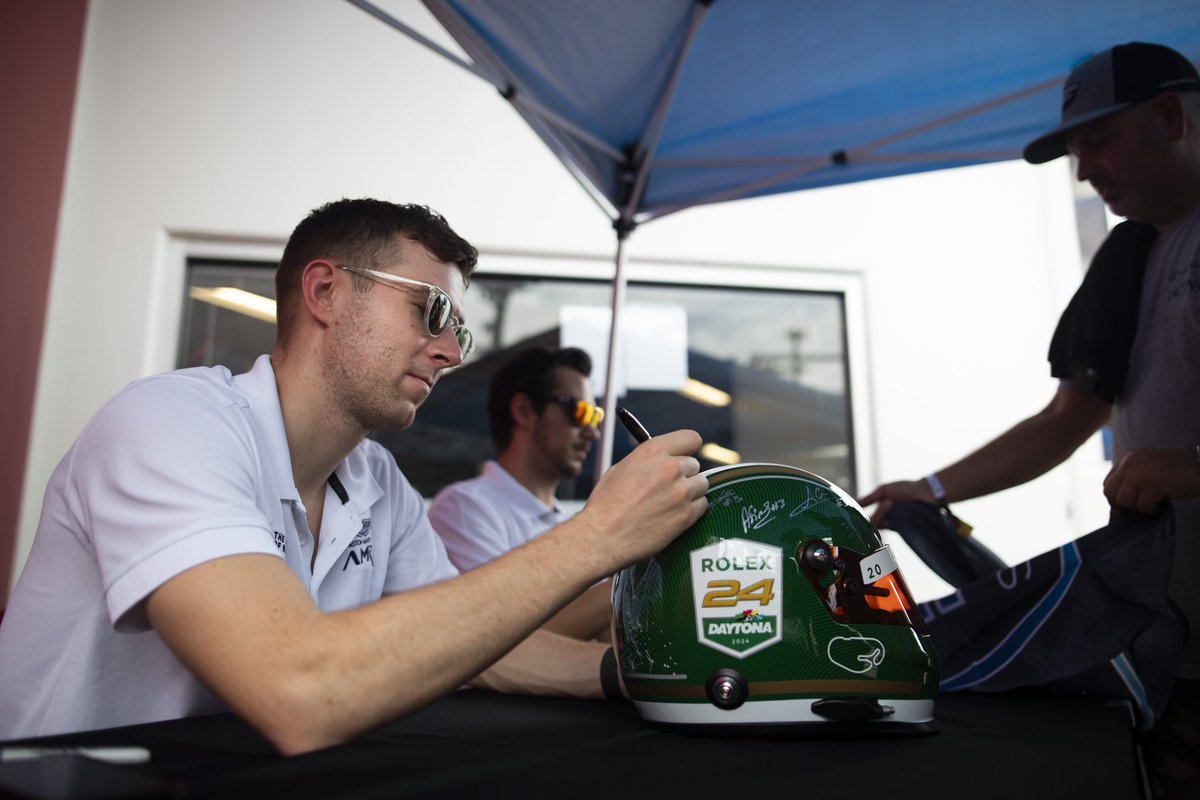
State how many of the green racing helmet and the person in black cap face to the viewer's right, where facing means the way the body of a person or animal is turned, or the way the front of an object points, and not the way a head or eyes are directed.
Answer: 1

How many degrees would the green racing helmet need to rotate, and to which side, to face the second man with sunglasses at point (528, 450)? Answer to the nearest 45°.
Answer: approximately 135° to its left

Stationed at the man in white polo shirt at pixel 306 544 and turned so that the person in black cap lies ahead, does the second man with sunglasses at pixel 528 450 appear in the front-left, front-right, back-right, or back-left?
front-left

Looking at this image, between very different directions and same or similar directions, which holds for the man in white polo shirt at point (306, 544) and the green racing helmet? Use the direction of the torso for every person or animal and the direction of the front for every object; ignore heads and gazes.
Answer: same or similar directions

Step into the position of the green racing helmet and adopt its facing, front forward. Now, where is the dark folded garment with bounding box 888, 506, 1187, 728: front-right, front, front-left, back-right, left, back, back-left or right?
front-left

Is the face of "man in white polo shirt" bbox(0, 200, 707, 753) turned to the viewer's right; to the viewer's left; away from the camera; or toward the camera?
to the viewer's right

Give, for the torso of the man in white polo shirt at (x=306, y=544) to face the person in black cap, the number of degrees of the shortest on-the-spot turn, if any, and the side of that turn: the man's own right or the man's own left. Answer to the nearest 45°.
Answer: approximately 45° to the man's own left

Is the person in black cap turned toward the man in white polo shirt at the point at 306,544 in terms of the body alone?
yes

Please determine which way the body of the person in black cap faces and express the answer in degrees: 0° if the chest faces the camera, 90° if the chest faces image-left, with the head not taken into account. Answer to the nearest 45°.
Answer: approximately 45°

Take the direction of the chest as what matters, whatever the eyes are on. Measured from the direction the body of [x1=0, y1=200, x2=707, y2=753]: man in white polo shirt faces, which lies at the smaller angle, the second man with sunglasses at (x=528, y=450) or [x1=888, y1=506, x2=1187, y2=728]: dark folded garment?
the dark folded garment

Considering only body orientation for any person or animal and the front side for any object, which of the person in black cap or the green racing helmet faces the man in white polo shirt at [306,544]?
the person in black cap

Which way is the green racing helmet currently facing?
to the viewer's right

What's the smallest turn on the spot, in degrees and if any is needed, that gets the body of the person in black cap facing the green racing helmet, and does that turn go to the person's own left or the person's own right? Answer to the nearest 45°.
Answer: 0° — they already face it
